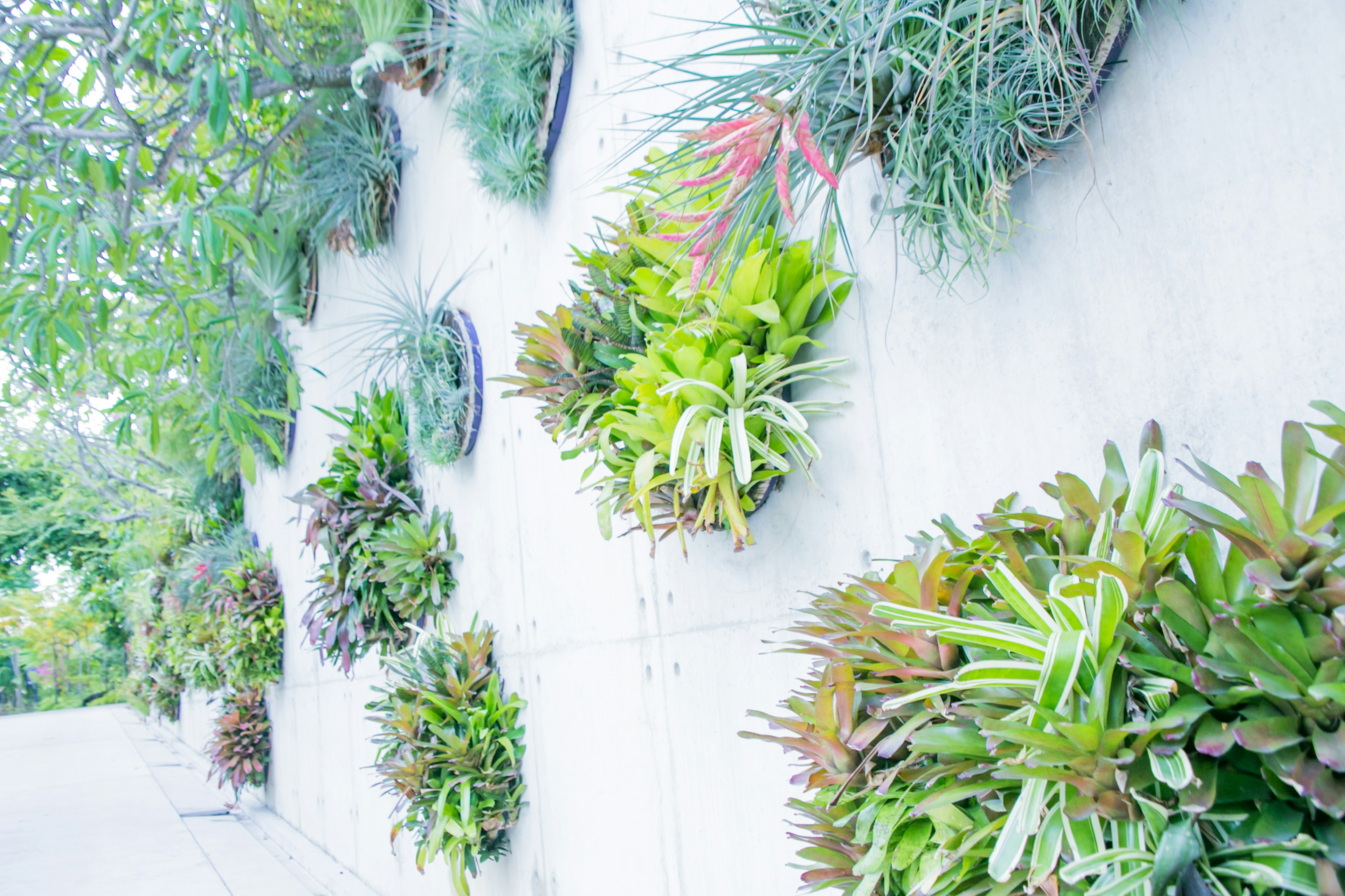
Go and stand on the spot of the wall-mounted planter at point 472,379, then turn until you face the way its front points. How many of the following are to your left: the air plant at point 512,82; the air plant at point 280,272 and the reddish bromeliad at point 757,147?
2

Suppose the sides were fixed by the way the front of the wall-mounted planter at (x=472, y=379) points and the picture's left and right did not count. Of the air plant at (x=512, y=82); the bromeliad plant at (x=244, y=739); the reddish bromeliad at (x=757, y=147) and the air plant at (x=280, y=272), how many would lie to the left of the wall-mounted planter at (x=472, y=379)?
2

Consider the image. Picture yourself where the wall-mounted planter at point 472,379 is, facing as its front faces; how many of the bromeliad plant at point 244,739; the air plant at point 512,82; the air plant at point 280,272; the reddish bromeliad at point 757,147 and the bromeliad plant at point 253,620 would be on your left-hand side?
2

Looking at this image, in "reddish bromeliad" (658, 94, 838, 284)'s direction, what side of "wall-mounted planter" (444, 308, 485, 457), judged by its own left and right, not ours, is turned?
left

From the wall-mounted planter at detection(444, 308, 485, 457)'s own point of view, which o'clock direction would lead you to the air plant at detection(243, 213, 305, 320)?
The air plant is roughly at 2 o'clock from the wall-mounted planter.

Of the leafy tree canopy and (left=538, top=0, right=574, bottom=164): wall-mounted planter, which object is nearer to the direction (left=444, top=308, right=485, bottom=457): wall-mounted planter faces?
the leafy tree canopy

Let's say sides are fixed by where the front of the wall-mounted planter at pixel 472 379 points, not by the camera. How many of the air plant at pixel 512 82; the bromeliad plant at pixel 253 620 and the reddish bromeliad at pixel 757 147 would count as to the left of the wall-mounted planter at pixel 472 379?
2

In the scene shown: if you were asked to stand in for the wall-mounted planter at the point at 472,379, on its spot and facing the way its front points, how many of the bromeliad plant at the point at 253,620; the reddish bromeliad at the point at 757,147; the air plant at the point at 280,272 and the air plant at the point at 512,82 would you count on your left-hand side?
2

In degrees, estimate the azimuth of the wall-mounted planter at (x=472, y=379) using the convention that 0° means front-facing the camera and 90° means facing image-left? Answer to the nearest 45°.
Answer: approximately 90°

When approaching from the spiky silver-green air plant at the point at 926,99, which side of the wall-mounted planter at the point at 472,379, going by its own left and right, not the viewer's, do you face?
left

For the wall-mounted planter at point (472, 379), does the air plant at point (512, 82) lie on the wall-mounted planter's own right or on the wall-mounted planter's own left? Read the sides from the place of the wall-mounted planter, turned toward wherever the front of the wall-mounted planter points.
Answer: on the wall-mounted planter's own left

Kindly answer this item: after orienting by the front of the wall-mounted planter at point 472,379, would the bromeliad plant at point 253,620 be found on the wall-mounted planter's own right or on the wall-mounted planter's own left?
on the wall-mounted planter's own right

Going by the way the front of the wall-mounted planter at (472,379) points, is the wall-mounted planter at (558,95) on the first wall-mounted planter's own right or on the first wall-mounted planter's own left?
on the first wall-mounted planter's own left

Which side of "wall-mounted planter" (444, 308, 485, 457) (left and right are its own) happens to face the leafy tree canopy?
front

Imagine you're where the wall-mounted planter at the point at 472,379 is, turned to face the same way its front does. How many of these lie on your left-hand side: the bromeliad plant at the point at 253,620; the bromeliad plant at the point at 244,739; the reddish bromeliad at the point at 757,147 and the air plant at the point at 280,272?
1
